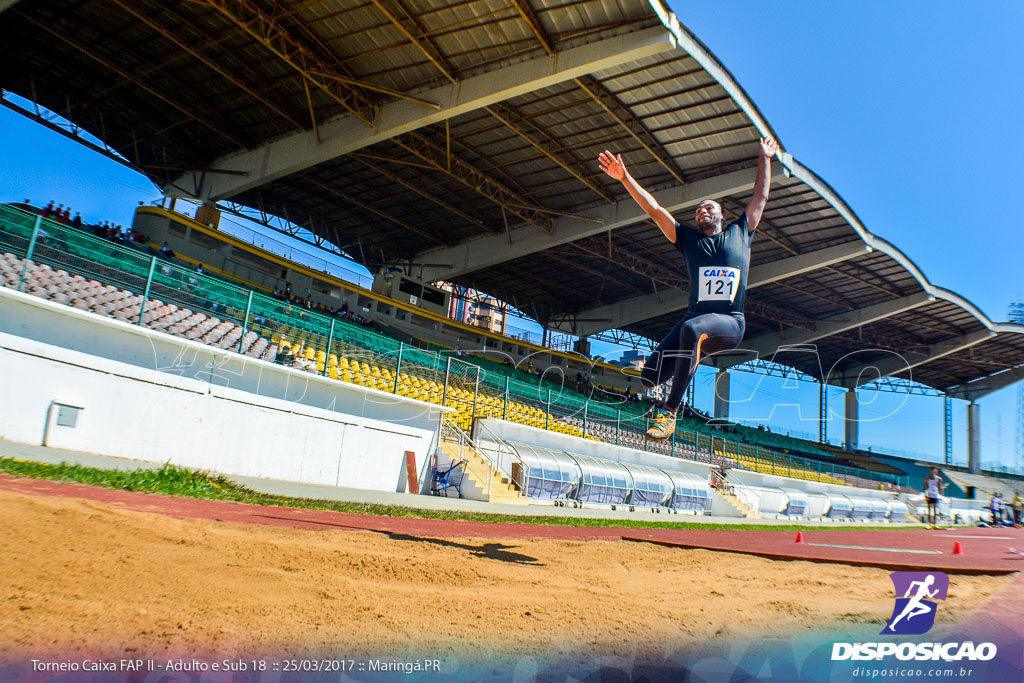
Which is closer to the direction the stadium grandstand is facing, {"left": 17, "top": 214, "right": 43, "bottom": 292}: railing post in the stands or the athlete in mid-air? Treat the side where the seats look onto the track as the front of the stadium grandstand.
the athlete in mid-air

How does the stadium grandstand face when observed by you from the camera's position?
facing the viewer and to the right of the viewer
